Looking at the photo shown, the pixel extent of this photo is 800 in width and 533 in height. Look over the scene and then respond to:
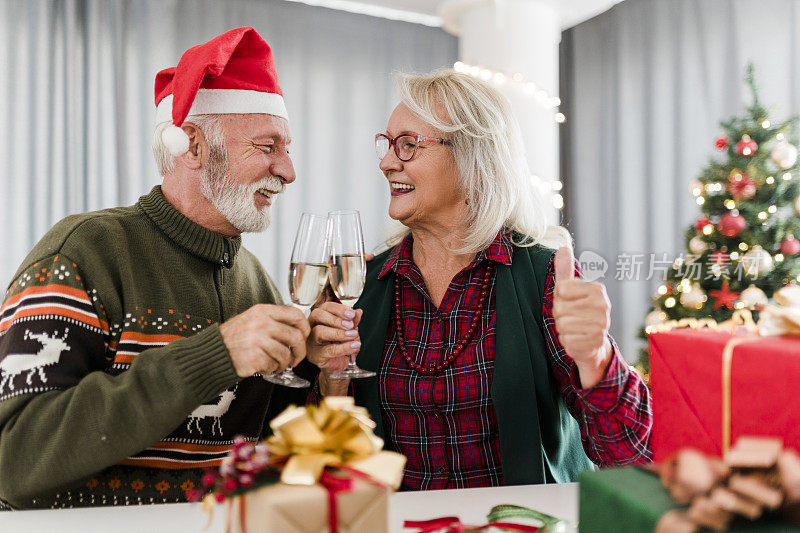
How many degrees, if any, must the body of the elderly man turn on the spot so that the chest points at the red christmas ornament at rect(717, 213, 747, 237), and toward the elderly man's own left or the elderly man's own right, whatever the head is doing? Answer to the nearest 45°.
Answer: approximately 90° to the elderly man's own left

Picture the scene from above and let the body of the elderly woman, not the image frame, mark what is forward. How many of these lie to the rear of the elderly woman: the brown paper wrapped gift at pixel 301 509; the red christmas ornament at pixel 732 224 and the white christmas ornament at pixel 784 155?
2

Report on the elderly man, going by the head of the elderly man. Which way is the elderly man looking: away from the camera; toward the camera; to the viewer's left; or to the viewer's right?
to the viewer's right

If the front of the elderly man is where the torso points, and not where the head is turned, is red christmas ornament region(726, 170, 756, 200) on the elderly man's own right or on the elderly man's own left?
on the elderly man's own left

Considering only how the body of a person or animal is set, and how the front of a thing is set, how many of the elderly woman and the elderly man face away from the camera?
0

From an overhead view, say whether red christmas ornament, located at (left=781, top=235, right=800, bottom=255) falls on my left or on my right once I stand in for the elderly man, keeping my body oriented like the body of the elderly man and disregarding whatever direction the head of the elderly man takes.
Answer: on my left

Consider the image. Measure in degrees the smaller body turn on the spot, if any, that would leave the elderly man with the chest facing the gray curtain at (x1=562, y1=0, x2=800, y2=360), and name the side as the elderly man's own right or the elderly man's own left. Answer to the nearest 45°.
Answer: approximately 90° to the elderly man's own left

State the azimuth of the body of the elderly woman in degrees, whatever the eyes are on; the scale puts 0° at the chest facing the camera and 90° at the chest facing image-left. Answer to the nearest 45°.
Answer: approximately 45°

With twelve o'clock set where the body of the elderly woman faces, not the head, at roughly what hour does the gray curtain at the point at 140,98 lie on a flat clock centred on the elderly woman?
The gray curtain is roughly at 3 o'clock from the elderly woman.

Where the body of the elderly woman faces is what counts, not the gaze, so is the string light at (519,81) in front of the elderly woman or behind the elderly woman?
behind

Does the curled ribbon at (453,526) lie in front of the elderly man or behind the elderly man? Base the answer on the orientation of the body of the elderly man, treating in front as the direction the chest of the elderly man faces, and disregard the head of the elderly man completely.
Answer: in front

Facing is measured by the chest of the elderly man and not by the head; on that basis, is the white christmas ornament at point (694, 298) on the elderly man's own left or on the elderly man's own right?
on the elderly man's own left

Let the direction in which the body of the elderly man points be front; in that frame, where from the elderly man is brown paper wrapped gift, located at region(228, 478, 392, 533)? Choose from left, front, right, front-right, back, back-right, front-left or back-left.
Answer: front-right

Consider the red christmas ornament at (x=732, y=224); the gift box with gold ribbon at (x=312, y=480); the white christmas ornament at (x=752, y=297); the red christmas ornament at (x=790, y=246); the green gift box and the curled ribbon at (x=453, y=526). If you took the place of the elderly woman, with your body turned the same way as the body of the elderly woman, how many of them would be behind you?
3

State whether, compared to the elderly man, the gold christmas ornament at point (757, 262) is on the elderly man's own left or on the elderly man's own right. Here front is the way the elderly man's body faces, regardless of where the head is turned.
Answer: on the elderly man's own left

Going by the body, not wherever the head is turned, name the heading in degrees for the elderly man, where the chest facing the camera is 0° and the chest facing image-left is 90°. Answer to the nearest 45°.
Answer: approximately 315°
